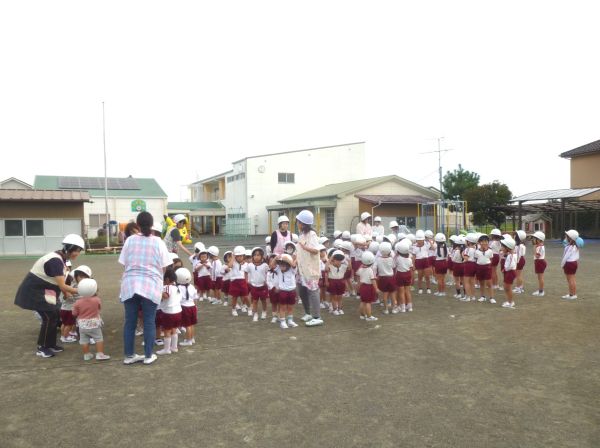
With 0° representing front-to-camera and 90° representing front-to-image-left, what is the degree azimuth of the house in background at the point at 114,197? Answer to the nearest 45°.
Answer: approximately 0°

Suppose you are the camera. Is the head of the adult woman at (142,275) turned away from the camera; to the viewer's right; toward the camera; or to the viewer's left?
away from the camera

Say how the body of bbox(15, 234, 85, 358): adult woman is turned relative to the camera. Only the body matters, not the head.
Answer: to the viewer's right

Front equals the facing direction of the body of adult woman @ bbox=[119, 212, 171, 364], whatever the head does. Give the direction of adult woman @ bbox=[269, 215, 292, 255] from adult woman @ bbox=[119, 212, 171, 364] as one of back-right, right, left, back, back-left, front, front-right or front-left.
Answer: front-right

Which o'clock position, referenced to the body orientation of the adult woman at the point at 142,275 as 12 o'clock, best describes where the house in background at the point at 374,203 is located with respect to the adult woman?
The house in background is roughly at 1 o'clock from the adult woman.

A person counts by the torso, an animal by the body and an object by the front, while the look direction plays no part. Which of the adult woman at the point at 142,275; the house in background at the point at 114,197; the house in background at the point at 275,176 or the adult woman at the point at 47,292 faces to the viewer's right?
the adult woman at the point at 47,292

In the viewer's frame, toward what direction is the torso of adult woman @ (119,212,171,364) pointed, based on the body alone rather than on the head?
away from the camera

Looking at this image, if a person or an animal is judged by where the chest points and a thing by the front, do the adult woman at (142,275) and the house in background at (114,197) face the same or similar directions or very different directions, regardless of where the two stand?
very different directions
